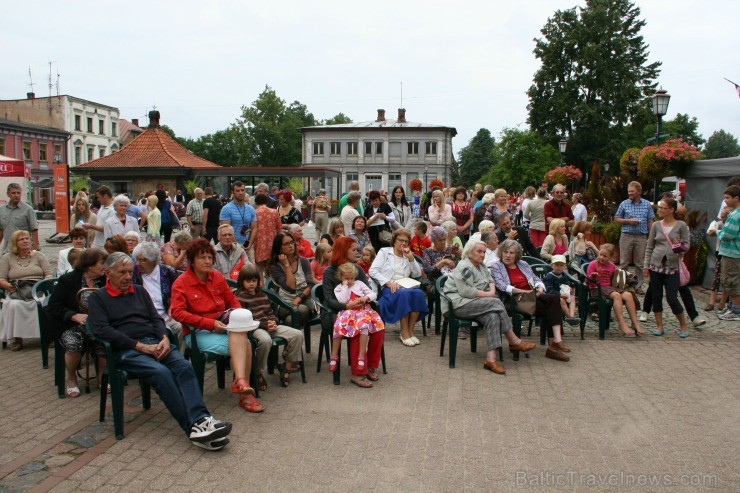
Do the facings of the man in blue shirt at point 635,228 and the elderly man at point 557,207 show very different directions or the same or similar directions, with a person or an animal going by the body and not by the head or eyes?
same or similar directions

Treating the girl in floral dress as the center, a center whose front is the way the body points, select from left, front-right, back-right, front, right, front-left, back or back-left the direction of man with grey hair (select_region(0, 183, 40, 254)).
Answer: back-right

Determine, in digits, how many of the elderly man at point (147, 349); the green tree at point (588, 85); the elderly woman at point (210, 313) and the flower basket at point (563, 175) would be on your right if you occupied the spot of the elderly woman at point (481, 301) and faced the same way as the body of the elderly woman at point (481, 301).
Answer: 2

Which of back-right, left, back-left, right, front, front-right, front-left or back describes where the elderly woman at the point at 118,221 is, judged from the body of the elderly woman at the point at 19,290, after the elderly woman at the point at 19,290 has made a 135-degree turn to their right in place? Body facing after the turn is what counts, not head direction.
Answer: right

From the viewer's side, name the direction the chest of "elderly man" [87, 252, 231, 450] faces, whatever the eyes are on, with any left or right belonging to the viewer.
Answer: facing the viewer and to the right of the viewer

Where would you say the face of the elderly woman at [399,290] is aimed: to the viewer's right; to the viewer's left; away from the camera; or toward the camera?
toward the camera

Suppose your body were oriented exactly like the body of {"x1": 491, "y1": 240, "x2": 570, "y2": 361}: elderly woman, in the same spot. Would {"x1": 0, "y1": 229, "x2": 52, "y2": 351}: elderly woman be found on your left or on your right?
on your right

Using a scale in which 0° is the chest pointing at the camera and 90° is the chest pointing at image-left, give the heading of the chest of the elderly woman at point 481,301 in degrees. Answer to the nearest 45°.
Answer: approximately 315°

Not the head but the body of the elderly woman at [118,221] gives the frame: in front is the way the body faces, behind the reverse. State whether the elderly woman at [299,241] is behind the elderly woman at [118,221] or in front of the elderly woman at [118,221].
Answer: in front

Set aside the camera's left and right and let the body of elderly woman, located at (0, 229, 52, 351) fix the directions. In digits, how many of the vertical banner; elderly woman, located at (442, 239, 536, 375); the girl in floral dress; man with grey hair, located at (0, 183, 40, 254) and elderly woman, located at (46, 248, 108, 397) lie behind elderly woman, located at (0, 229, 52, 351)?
2

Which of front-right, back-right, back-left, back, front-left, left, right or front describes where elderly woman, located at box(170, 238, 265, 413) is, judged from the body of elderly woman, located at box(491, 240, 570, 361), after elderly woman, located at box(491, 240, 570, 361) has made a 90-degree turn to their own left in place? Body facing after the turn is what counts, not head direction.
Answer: back

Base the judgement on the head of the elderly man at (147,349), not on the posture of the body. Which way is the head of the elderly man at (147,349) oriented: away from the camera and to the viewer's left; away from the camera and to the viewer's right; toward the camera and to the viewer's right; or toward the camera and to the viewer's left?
toward the camera and to the viewer's right

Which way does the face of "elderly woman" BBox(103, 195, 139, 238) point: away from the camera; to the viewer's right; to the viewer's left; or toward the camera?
toward the camera

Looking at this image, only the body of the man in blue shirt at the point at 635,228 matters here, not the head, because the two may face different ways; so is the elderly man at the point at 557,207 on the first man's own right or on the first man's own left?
on the first man's own right

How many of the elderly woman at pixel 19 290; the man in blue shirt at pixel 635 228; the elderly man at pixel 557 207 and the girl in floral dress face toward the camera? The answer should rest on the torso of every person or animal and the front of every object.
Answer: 4

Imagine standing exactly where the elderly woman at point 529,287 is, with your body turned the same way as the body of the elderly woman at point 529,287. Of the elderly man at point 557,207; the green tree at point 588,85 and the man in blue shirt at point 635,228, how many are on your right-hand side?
0

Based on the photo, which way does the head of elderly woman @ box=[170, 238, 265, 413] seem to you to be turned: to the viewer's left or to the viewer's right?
to the viewer's right

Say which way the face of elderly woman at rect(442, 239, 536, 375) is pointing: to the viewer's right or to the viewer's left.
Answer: to the viewer's right

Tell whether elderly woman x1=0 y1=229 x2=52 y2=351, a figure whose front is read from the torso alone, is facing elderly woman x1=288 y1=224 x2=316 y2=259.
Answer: no

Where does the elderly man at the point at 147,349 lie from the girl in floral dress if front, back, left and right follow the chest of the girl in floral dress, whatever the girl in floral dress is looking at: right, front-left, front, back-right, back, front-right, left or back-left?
front-right
